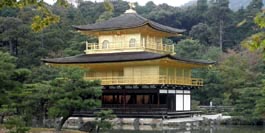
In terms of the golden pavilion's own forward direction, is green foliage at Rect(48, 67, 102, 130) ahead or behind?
ahead

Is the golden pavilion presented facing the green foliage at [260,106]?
no
